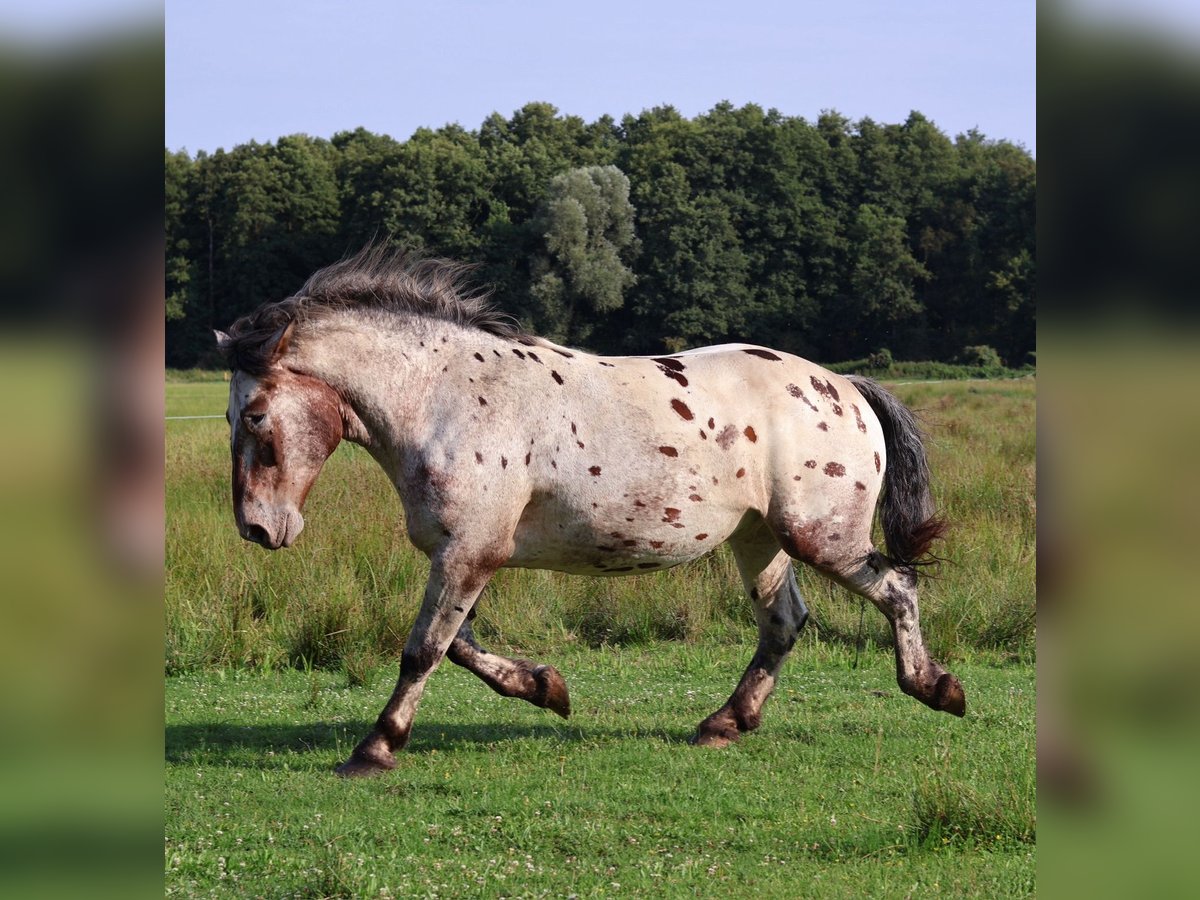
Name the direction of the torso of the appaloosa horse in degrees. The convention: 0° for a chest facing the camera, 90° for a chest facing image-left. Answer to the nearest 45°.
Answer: approximately 90°
